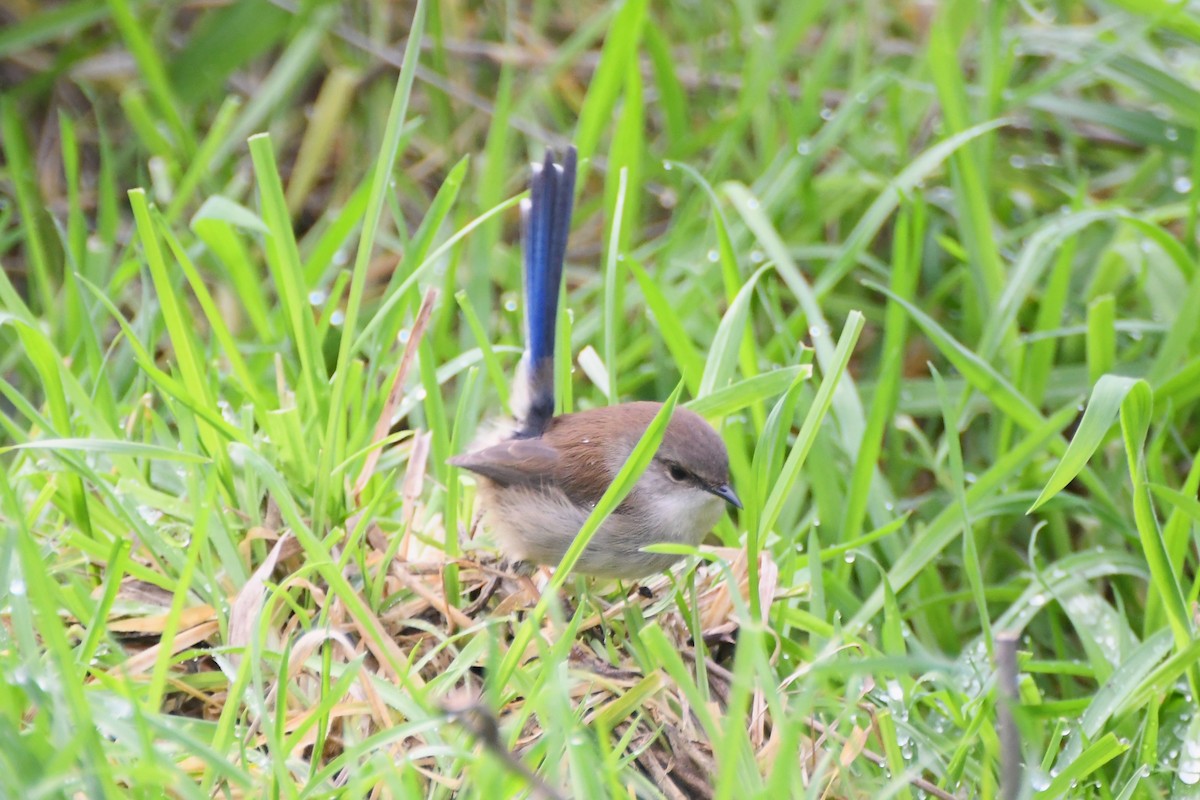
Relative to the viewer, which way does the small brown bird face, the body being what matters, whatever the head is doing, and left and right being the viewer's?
facing to the right of the viewer

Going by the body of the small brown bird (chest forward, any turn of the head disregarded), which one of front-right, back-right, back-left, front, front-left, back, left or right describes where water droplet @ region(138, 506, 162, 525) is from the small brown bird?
back
